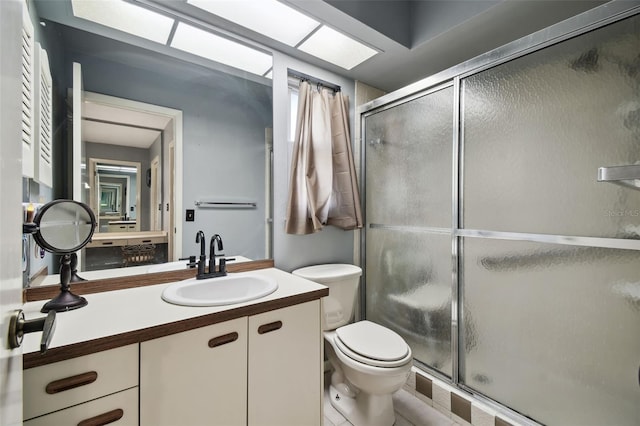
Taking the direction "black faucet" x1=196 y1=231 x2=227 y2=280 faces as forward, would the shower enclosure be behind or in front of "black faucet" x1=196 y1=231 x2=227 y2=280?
in front

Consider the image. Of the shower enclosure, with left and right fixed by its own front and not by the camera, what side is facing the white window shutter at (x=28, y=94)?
front

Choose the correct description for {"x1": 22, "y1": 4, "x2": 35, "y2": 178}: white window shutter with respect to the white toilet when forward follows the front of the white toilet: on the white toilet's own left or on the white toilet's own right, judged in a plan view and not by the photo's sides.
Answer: on the white toilet's own right

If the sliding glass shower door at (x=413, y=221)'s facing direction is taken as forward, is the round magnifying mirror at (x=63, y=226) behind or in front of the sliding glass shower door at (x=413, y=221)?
in front

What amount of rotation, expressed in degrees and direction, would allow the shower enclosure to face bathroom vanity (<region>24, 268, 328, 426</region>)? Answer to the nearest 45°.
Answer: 0° — it already faces it

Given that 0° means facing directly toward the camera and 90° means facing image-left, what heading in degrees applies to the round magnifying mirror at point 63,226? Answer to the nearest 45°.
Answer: approximately 0°

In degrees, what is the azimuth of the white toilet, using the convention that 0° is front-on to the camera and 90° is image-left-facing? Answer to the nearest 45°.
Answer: approximately 315°

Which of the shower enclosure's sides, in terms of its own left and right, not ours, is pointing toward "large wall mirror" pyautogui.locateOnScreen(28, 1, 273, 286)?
front

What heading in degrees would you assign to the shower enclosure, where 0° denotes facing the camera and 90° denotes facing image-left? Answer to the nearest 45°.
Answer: approximately 45°

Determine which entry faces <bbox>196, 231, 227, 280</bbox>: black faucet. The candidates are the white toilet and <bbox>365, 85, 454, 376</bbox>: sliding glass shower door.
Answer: the sliding glass shower door
